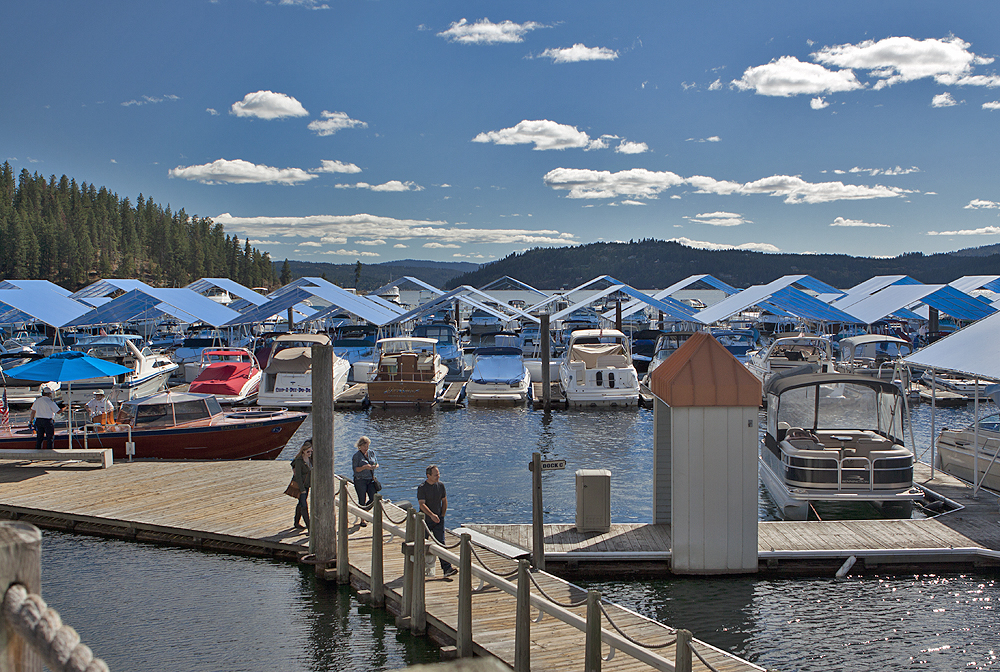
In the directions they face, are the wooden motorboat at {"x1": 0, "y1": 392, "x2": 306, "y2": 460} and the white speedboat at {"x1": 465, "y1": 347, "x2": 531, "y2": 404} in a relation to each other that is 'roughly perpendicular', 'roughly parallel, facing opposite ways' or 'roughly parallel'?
roughly perpendicular

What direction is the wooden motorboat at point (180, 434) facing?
to the viewer's right

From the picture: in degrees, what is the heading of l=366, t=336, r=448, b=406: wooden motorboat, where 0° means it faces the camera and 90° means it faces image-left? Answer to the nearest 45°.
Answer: approximately 180°

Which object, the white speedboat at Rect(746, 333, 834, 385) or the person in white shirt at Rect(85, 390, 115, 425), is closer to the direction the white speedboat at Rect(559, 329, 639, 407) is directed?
the white speedboat
